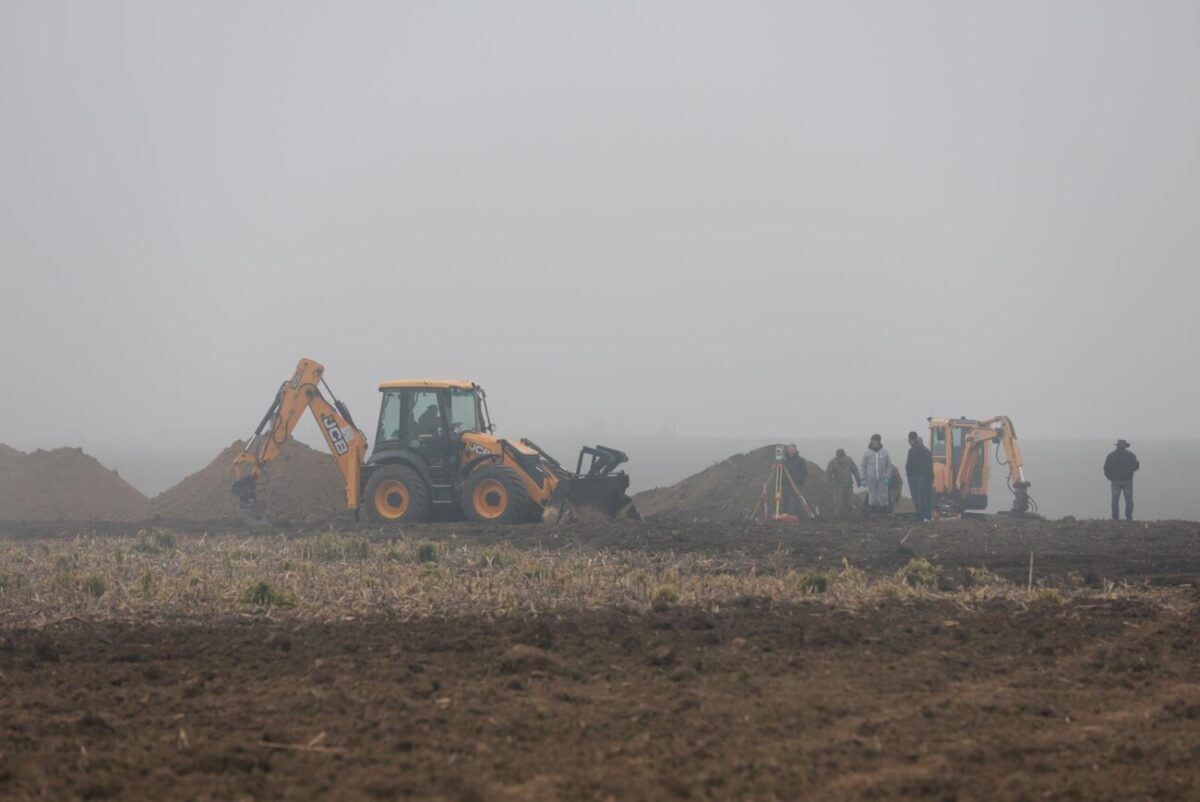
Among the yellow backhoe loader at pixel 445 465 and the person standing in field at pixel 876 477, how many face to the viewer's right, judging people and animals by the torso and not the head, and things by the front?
1

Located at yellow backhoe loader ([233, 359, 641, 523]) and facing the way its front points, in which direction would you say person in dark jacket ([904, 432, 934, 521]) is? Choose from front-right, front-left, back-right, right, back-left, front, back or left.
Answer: front

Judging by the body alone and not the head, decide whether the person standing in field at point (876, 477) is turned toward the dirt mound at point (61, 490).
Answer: no

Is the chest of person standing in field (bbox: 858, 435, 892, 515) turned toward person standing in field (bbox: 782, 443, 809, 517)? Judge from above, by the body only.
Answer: no

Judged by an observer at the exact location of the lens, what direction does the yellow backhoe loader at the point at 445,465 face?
facing to the right of the viewer

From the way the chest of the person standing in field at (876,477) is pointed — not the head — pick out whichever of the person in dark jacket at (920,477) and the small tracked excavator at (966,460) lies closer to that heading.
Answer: the person in dark jacket

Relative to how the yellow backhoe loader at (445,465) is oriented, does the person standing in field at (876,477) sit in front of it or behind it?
in front

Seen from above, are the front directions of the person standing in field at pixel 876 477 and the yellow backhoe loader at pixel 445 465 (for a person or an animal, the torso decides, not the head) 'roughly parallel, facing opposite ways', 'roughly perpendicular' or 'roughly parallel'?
roughly perpendicular

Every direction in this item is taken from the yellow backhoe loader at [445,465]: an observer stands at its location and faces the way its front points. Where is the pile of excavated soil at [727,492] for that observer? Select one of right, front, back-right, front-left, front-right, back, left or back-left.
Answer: front-left

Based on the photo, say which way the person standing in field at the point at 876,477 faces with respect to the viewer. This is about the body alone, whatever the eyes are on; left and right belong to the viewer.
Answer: facing the viewer

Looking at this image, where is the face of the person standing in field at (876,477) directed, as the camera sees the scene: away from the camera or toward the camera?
toward the camera

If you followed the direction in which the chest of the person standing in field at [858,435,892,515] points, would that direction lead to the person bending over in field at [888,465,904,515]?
no

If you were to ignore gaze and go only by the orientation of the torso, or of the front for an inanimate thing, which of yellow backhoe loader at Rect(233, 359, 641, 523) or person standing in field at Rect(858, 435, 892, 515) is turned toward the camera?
the person standing in field

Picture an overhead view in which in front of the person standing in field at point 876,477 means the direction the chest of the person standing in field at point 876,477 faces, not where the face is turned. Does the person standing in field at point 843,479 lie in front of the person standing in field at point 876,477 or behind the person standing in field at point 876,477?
behind

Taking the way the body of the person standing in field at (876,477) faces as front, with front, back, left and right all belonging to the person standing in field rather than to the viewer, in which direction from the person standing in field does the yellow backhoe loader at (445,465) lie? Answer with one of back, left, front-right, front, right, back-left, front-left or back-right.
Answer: front-right

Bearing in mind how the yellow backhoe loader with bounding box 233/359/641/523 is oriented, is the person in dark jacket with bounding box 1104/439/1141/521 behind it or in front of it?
in front

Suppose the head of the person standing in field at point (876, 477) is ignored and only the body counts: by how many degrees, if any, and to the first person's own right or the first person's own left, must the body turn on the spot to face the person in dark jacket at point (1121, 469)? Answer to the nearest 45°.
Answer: approximately 90° to the first person's own left

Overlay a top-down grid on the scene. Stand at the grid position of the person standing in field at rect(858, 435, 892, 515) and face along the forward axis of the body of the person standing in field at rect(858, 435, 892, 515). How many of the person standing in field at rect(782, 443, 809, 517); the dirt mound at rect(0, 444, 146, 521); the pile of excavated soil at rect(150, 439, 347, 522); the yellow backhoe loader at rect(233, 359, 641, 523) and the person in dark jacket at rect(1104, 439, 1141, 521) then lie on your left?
1
